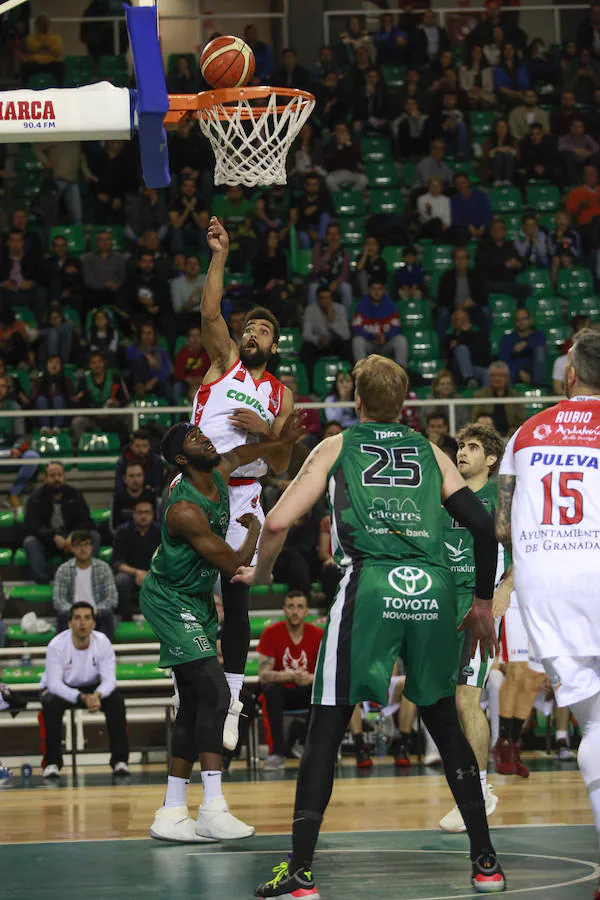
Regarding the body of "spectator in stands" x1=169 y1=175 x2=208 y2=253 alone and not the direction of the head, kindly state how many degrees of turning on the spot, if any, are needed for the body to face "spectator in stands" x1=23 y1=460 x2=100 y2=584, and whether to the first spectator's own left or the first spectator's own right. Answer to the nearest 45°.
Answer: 0° — they already face them

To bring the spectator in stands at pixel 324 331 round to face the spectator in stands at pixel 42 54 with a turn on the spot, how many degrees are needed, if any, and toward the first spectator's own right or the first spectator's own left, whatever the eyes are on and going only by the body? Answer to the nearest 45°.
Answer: approximately 135° to the first spectator's own right

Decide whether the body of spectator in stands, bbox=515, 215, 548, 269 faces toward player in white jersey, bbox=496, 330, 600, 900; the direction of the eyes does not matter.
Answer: yes

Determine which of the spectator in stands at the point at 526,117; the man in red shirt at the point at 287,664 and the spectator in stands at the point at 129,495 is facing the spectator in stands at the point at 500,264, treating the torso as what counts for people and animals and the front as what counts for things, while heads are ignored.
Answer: the spectator in stands at the point at 526,117

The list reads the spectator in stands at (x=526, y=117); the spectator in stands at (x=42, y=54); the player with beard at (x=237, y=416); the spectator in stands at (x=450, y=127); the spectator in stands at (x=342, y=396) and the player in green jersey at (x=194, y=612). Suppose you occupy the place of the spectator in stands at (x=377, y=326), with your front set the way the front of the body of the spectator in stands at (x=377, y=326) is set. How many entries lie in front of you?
3

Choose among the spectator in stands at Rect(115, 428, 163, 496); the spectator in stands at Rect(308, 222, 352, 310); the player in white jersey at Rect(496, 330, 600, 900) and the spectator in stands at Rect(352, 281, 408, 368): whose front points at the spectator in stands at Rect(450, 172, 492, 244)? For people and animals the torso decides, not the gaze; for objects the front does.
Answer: the player in white jersey

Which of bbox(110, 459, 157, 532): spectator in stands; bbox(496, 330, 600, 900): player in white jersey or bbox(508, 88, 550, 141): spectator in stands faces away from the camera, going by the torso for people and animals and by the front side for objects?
the player in white jersey

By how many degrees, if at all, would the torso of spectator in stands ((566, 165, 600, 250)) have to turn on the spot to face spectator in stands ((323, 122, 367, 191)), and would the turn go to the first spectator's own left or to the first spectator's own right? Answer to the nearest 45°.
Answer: approximately 90° to the first spectator's own right

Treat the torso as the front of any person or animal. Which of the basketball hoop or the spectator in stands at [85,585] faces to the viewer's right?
the basketball hoop

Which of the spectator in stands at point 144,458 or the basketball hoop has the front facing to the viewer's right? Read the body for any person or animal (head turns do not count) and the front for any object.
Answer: the basketball hoop
